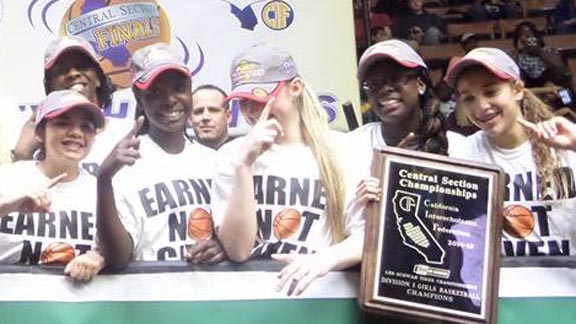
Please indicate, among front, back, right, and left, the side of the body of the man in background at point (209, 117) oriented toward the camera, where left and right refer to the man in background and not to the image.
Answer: front

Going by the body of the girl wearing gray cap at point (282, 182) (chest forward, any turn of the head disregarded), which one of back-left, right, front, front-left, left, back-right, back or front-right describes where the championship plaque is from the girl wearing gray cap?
left

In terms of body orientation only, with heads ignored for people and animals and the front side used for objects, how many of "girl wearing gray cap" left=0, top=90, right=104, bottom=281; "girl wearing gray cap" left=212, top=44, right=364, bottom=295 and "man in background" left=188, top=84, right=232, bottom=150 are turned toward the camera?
3

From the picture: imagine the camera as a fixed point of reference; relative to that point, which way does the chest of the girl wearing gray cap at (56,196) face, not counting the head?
toward the camera

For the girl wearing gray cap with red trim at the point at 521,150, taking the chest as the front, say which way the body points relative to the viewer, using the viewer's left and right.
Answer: facing the viewer and to the left of the viewer

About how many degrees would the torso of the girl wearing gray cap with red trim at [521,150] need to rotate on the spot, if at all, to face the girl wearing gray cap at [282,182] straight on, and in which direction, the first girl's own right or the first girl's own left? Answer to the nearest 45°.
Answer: approximately 45° to the first girl's own right

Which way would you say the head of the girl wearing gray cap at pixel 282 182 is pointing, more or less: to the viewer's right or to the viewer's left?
to the viewer's left

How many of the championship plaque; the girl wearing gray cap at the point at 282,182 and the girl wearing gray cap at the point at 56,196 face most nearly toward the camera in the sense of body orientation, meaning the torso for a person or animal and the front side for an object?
3
